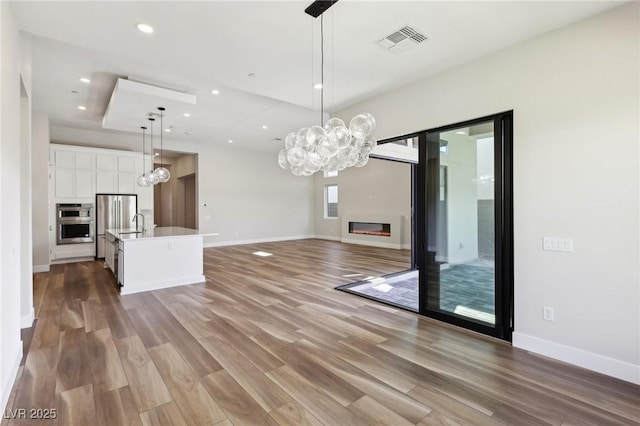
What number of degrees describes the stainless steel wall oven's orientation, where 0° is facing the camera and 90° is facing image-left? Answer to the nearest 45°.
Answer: approximately 0°

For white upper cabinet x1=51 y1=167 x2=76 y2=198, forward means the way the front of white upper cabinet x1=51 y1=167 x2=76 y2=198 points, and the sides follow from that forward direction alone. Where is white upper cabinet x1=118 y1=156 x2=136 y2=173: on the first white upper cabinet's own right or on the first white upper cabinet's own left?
on the first white upper cabinet's own left

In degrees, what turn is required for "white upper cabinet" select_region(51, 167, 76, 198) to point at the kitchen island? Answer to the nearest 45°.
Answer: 0° — it already faces it
